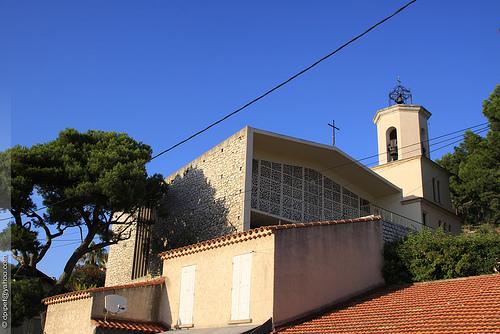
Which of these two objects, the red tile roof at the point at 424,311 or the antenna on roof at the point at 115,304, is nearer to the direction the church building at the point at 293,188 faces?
the red tile roof

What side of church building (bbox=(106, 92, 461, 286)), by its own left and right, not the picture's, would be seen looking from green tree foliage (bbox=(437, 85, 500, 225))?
left

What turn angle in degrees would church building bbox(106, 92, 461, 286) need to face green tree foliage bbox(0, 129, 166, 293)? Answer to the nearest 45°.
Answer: approximately 135° to its right

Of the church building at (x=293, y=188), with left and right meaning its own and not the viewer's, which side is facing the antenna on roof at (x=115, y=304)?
right

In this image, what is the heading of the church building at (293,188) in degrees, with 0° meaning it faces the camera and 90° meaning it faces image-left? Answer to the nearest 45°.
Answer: approximately 315°
